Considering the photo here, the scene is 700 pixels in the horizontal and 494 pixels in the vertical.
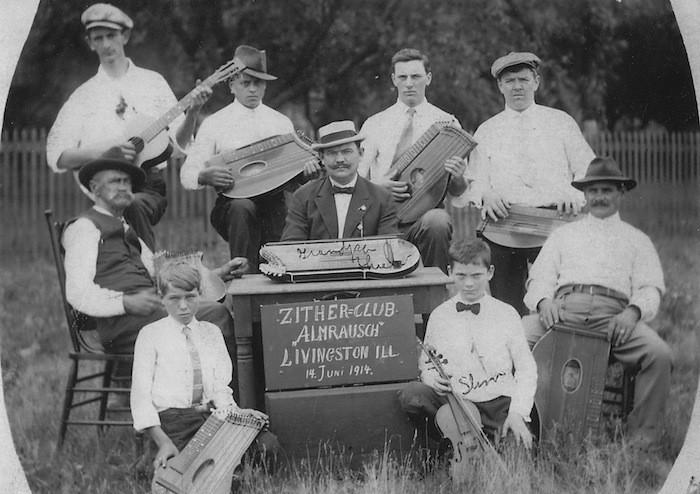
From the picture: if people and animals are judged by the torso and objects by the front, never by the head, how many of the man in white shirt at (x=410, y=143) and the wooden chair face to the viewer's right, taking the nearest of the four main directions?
1

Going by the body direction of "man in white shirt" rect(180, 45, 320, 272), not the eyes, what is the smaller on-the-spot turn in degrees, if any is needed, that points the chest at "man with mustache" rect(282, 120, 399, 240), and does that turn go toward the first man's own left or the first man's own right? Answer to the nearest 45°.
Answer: approximately 45° to the first man's own left

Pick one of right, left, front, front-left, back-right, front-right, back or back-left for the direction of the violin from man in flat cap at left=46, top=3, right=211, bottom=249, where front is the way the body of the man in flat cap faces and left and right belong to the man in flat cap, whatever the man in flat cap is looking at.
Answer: front-left

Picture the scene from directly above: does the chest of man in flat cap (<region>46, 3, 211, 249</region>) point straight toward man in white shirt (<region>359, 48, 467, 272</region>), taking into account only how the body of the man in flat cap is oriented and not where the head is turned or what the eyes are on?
no

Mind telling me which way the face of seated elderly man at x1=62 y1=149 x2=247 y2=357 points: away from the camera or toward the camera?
toward the camera

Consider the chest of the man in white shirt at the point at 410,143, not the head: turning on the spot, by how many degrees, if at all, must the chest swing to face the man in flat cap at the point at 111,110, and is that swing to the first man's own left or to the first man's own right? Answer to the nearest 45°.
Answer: approximately 90° to the first man's own right

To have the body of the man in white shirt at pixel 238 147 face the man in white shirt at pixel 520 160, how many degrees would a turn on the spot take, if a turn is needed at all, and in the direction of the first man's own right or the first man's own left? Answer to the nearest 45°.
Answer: approximately 90° to the first man's own left

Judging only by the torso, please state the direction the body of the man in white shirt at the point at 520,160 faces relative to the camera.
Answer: toward the camera

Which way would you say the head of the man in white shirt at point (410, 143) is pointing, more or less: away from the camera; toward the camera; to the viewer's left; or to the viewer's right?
toward the camera

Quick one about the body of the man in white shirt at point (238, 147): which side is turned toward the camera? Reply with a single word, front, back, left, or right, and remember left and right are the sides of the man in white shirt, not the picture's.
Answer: front

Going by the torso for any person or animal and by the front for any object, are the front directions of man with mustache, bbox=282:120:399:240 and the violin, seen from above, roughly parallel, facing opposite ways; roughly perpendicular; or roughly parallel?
roughly parallel

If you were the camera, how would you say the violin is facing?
facing the viewer

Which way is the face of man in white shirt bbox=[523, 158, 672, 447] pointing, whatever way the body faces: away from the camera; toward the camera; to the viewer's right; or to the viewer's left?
toward the camera

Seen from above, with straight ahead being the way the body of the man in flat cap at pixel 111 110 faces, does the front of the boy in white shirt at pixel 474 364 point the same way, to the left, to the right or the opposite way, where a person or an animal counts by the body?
the same way
